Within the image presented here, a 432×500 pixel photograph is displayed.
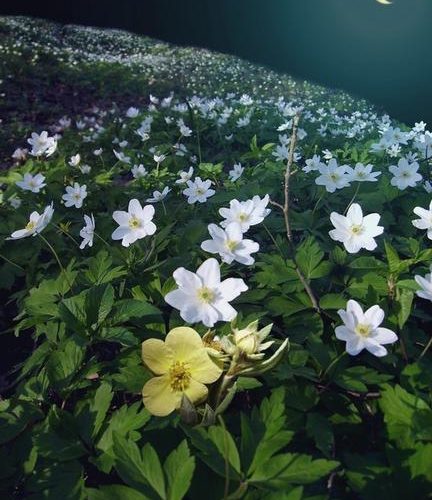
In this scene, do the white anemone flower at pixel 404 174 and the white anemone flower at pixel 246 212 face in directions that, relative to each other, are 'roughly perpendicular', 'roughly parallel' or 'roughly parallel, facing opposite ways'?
roughly parallel

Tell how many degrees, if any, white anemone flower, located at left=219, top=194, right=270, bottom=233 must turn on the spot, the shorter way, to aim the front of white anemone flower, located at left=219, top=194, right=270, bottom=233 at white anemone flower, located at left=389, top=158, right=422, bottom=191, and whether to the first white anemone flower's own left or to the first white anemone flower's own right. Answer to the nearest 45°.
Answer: approximately 135° to the first white anemone flower's own left

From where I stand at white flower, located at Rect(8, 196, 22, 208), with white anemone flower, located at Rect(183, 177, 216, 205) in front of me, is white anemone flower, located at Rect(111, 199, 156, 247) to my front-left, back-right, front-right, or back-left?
front-right

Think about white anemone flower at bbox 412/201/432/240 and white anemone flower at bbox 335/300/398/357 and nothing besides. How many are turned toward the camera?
2

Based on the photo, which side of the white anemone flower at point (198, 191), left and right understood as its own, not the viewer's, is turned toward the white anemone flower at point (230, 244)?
front

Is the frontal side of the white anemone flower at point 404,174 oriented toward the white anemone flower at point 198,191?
no

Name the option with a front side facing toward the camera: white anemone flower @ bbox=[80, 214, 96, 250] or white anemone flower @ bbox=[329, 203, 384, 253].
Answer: white anemone flower @ bbox=[329, 203, 384, 253]

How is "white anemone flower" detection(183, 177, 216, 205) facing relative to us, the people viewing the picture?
facing the viewer

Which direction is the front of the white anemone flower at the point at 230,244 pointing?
toward the camera

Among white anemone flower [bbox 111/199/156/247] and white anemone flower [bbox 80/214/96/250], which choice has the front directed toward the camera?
white anemone flower [bbox 111/199/156/247]

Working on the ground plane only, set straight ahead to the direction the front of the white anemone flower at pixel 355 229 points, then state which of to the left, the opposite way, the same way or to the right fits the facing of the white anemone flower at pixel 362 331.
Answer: the same way

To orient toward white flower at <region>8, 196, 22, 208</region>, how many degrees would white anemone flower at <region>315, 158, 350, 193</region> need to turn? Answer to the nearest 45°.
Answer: approximately 90° to its right

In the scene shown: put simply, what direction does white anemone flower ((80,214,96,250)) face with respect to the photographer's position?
facing to the left of the viewer

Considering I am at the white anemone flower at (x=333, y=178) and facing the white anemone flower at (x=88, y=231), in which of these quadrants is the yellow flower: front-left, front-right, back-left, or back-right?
front-left

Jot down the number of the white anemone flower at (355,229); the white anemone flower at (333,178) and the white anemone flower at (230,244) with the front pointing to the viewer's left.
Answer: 0
